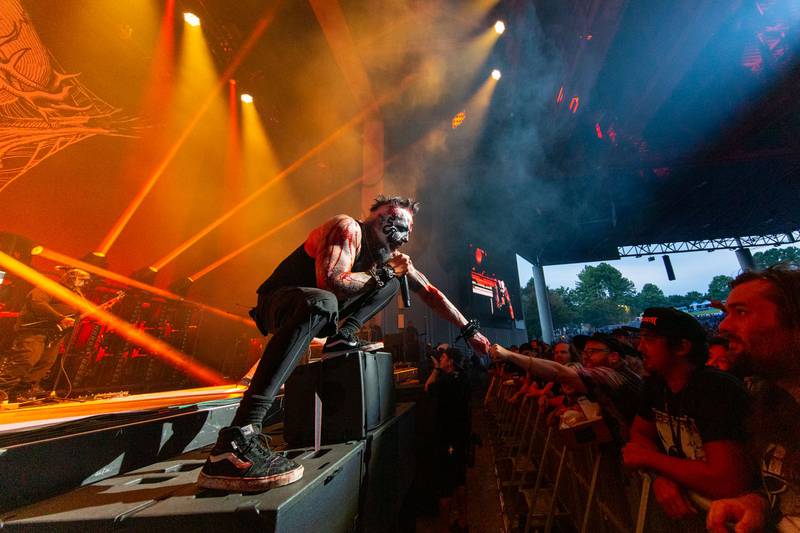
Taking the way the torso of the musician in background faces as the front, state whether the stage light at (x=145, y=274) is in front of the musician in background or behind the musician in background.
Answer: in front

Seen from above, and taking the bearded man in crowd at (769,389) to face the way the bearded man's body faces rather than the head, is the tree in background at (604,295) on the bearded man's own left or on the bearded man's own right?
on the bearded man's own right

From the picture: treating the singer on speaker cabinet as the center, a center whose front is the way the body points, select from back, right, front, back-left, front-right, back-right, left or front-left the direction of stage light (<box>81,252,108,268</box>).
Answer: back-left

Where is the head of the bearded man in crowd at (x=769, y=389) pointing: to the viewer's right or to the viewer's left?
to the viewer's left

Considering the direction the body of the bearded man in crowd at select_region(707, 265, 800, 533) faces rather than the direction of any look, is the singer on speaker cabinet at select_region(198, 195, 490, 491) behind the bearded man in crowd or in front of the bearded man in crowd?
in front

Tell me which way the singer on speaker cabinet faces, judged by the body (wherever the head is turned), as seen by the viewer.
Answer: to the viewer's right

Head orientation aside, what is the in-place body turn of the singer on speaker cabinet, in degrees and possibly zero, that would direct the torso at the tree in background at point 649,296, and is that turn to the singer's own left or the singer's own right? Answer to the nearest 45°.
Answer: approximately 45° to the singer's own left

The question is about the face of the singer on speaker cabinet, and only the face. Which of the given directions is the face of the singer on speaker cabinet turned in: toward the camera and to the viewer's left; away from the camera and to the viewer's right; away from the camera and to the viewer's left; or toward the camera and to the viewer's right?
toward the camera and to the viewer's right

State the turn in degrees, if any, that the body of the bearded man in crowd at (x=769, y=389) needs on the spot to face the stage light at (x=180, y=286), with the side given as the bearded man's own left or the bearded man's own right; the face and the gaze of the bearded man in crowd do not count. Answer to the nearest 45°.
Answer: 0° — they already face it

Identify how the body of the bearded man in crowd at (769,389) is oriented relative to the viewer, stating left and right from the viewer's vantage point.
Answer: facing to the left of the viewer

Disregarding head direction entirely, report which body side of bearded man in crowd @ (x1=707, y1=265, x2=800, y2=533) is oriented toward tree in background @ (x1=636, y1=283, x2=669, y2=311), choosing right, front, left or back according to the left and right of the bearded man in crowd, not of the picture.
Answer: right

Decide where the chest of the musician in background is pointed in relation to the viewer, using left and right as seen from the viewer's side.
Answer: facing to the right of the viewer

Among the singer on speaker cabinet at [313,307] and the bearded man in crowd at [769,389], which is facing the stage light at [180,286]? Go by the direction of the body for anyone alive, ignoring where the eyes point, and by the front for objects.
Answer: the bearded man in crowd

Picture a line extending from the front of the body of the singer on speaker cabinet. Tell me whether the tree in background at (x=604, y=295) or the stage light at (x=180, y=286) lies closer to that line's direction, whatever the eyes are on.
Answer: the tree in background

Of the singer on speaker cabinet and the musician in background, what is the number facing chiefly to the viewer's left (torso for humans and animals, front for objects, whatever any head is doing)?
0
